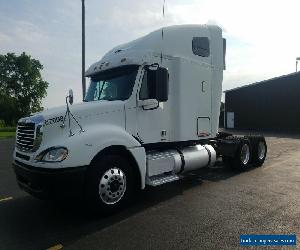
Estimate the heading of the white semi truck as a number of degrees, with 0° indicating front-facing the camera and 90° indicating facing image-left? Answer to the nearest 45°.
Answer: approximately 45°

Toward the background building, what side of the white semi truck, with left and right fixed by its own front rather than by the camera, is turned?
back
